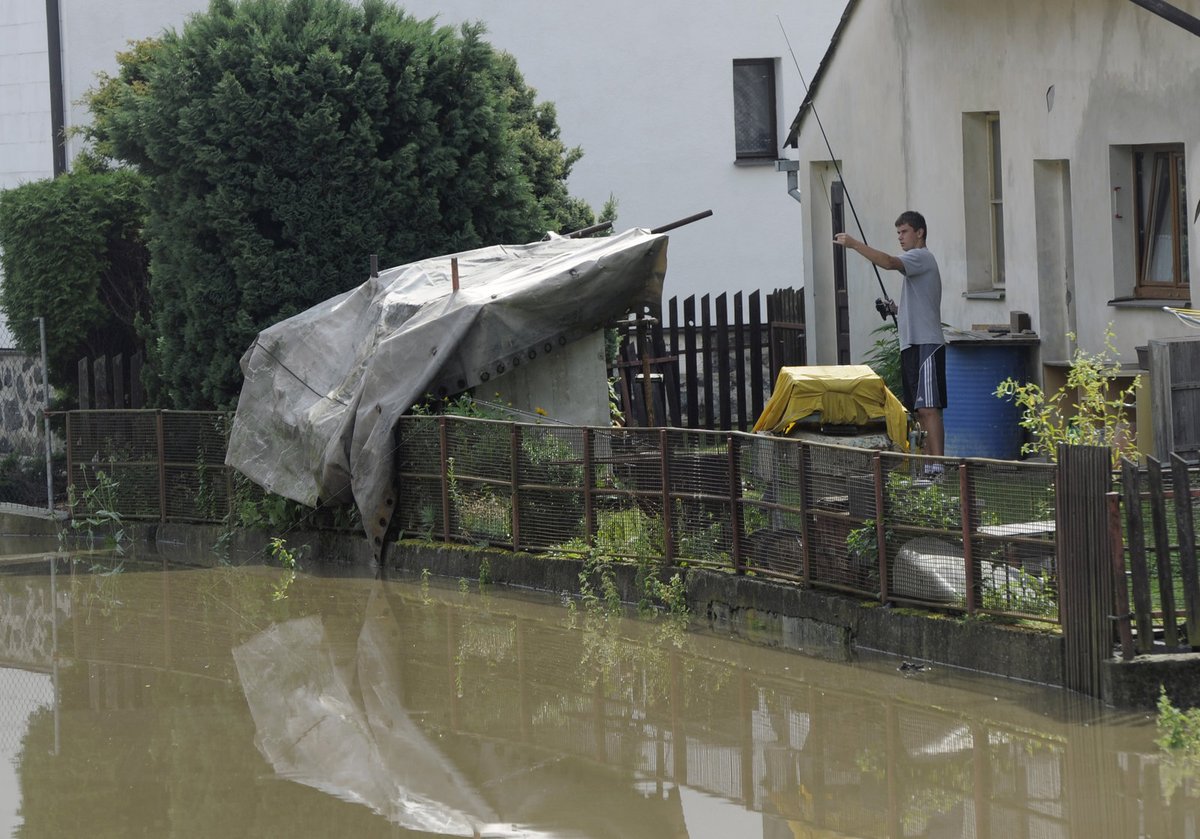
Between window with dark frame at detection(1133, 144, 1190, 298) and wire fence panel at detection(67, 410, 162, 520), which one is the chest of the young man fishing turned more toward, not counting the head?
the wire fence panel

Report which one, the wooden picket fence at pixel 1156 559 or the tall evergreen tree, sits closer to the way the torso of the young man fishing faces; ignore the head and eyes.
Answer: the tall evergreen tree

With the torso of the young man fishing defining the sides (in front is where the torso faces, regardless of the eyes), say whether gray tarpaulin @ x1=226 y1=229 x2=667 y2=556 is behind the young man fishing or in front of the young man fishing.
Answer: in front

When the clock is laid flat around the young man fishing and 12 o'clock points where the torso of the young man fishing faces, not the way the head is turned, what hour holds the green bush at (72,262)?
The green bush is roughly at 1 o'clock from the young man fishing.

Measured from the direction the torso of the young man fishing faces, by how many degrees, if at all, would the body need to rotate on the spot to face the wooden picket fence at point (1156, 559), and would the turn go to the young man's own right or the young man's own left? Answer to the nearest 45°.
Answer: approximately 90° to the young man's own left

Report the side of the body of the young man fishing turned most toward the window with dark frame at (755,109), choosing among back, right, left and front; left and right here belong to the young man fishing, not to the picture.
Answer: right

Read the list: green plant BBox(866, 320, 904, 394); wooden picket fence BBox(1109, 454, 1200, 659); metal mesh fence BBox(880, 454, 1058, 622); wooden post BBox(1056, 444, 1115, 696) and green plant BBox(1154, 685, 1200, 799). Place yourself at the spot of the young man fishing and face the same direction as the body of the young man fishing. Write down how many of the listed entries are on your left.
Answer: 4

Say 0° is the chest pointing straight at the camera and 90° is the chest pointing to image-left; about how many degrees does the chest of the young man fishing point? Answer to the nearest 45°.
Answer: approximately 90°

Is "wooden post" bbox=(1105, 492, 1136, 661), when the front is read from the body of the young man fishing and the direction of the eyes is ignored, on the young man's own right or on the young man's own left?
on the young man's own left

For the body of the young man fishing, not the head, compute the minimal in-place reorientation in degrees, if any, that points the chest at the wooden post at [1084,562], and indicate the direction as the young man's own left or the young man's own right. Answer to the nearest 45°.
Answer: approximately 90° to the young man's own left

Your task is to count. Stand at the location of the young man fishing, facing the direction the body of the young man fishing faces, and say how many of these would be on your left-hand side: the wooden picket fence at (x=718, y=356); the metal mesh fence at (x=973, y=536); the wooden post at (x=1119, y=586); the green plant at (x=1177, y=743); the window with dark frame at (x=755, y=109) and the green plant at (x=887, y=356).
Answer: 3
